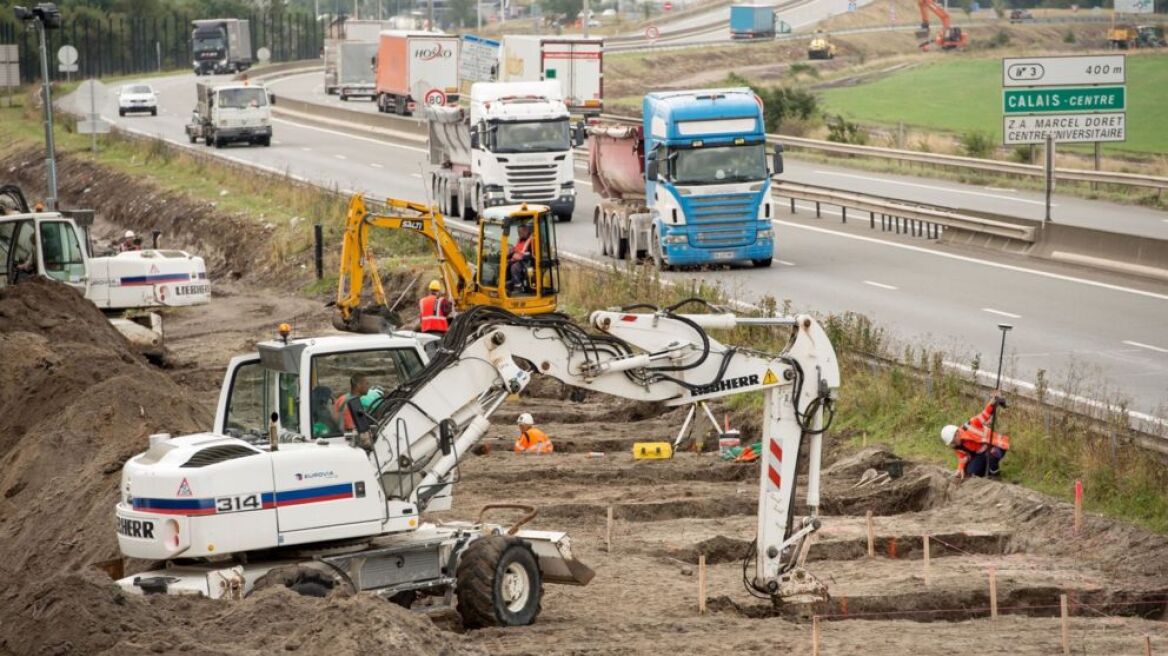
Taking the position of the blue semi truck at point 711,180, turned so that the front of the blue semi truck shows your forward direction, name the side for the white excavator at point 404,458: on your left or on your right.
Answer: on your right

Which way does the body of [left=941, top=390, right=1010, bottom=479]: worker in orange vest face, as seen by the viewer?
to the viewer's left

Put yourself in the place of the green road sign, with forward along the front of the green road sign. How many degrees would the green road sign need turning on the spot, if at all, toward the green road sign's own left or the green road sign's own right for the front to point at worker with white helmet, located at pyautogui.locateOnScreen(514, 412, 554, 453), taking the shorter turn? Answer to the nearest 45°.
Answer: approximately 45° to the green road sign's own right

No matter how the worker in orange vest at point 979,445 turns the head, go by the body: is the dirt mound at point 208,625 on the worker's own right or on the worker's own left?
on the worker's own left

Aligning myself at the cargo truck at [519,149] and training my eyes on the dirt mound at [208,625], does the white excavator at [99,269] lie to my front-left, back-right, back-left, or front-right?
front-right

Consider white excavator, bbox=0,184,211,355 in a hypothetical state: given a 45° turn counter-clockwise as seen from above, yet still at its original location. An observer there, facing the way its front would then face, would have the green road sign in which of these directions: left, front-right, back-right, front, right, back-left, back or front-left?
back-left

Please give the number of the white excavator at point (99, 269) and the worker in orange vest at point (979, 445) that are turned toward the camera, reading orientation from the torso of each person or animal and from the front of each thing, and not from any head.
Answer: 0

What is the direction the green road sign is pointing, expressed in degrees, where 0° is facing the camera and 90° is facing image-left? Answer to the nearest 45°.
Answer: approximately 0°

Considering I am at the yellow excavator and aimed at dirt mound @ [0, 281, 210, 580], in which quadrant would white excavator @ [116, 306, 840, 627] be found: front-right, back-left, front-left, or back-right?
front-left

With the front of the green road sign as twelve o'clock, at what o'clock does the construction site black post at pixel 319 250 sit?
The construction site black post is roughly at 3 o'clock from the green road sign.

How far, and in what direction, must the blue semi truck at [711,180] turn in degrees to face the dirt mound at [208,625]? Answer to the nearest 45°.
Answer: approximately 45° to its right

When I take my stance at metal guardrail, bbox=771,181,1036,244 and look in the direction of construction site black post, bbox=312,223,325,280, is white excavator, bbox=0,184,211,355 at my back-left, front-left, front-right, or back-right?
front-left

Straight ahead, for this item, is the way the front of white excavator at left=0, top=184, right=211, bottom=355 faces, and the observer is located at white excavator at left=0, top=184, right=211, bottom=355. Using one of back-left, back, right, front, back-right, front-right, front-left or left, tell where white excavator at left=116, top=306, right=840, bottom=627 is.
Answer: left

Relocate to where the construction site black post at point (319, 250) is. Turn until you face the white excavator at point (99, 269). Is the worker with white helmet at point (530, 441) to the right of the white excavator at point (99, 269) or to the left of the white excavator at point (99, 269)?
left

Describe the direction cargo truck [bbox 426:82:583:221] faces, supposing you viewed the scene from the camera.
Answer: facing the viewer and to the right of the viewer

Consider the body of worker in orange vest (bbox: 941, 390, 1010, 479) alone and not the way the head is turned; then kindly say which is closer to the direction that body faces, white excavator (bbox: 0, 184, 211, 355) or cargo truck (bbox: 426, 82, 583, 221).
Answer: the white excavator

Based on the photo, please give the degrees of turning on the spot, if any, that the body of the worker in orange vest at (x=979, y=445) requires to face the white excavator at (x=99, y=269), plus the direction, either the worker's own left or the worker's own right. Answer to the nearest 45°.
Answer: approximately 45° to the worker's own right

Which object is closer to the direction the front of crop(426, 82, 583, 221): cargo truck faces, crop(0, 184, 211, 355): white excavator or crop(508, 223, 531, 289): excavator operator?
the excavator operator
